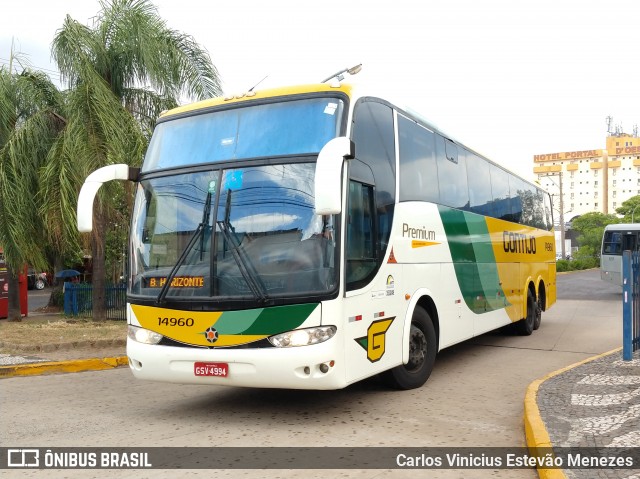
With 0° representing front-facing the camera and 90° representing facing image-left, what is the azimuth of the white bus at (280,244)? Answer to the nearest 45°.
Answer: approximately 45°

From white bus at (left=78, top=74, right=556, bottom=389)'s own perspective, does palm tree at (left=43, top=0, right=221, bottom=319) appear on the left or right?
on its right

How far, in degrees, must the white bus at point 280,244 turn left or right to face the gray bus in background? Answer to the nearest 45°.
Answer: approximately 180°

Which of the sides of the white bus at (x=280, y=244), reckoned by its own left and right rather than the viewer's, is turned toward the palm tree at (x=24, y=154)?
right

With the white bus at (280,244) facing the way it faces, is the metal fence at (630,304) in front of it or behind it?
behind
